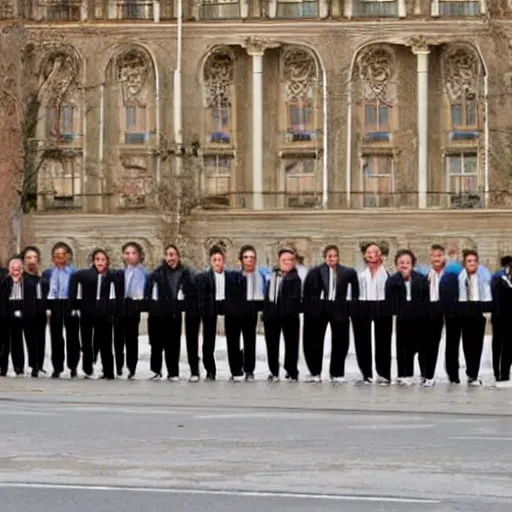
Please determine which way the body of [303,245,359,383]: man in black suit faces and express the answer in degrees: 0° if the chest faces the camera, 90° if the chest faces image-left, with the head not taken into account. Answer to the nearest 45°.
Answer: approximately 0°

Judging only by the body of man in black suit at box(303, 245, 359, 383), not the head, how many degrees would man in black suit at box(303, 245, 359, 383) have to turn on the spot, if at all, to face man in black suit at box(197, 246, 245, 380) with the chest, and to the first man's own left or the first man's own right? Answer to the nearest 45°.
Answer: approximately 90° to the first man's own right

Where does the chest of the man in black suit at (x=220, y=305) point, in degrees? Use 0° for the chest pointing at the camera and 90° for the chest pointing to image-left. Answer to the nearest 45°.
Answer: approximately 0°

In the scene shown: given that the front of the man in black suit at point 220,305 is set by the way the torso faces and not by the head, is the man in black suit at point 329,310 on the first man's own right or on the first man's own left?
on the first man's own left

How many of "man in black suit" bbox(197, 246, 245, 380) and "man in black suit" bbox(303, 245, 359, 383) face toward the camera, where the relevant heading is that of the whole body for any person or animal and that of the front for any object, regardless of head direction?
2
